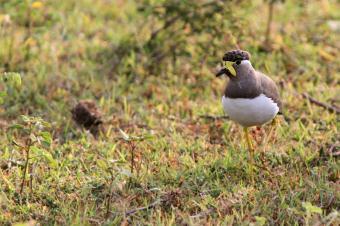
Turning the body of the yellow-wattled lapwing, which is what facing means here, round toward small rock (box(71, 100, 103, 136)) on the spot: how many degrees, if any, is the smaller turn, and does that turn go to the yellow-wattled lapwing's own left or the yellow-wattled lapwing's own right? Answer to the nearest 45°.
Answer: approximately 90° to the yellow-wattled lapwing's own right

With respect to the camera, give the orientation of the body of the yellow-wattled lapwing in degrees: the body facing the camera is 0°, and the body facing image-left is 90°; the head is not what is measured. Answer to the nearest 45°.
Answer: approximately 45°

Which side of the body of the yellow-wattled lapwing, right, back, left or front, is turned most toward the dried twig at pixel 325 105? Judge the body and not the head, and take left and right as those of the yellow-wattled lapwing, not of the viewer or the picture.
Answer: back

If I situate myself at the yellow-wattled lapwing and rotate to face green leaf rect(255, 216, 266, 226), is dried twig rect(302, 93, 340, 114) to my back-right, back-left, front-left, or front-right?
back-left
